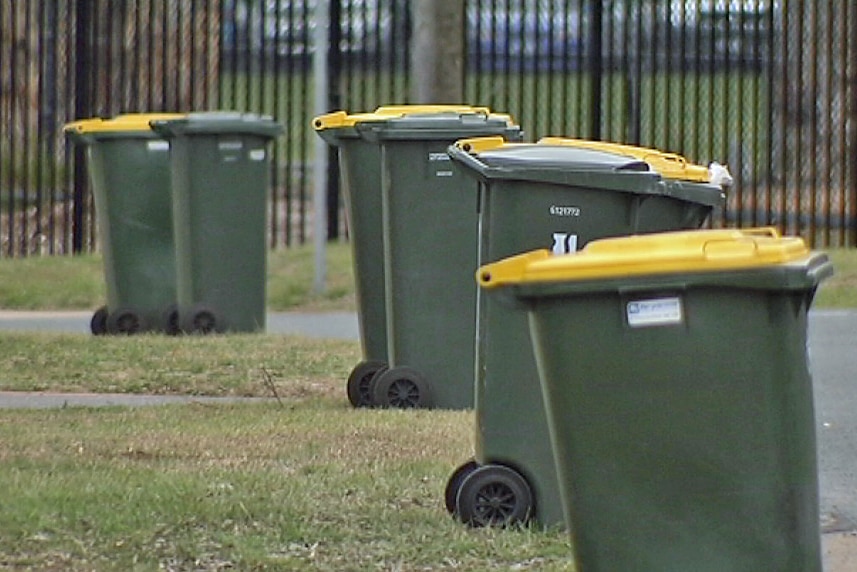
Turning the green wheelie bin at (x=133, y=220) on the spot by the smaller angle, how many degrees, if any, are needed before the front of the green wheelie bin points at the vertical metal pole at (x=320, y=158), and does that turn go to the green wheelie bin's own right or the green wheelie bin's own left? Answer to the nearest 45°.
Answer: approximately 45° to the green wheelie bin's own left

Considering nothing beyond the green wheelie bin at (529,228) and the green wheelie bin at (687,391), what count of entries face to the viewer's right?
2

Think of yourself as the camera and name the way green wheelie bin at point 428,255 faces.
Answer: facing to the right of the viewer

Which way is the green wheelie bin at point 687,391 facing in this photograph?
to the viewer's right

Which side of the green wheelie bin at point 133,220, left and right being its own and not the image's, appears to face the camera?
right

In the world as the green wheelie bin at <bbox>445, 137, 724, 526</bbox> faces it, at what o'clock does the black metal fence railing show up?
The black metal fence railing is roughly at 9 o'clock from the green wheelie bin.

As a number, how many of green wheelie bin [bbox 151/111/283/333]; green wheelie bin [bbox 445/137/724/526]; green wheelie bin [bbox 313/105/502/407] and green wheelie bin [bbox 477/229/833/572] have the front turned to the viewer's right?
4

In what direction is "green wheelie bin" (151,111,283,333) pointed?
to the viewer's right

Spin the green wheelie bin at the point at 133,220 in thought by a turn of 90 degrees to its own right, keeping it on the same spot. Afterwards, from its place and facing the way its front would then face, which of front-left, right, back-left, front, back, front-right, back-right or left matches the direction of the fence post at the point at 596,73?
back-left

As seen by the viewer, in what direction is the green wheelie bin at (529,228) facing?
to the viewer's right

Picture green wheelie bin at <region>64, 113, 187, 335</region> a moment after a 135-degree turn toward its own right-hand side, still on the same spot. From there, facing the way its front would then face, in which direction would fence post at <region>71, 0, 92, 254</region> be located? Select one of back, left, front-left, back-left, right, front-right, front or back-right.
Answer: back-right

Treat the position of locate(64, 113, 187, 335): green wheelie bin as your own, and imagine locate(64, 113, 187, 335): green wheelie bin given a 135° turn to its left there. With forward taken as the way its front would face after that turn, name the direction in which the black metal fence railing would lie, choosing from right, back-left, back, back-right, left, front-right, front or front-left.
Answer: right

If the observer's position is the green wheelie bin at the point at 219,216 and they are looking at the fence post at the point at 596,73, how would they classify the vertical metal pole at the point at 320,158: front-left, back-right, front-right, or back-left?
front-left

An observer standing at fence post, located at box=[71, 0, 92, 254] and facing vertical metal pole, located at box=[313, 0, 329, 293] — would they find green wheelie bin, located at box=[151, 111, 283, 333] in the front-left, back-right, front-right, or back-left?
front-right

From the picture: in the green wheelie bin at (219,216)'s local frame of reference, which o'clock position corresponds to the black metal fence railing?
The black metal fence railing is roughly at 10 o'clock from the green wheelie bin.

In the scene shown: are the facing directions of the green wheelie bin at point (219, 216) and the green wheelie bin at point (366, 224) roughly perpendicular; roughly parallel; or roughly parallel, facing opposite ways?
roughly parallel
